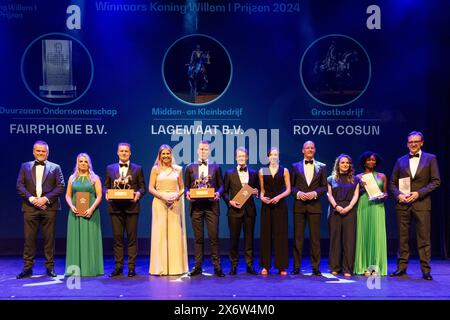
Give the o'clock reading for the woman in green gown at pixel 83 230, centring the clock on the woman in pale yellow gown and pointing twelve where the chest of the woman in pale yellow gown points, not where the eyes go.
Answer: The woman in green gown is roughly at 3 o'clock from the woman in pale yellow gown.

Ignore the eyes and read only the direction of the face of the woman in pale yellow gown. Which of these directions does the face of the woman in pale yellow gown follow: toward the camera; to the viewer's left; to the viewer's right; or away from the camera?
toward the camera

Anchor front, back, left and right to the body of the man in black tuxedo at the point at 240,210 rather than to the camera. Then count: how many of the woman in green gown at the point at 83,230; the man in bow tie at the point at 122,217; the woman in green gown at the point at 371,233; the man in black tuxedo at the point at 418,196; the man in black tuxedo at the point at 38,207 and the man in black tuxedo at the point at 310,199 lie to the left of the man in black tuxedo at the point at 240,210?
3

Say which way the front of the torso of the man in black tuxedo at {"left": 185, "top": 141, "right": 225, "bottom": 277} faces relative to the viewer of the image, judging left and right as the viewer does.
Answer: facing the viewer

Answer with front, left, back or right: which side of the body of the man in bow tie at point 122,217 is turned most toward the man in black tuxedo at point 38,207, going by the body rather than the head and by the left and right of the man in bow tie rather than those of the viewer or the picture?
right

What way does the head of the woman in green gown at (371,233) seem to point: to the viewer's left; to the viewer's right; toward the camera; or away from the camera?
toward the camera

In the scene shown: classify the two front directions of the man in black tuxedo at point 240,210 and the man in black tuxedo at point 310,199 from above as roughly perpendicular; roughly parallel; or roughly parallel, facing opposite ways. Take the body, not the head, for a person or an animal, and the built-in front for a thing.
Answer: roughly parallel

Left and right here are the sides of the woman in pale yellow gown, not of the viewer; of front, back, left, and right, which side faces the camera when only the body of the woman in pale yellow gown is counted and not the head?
front

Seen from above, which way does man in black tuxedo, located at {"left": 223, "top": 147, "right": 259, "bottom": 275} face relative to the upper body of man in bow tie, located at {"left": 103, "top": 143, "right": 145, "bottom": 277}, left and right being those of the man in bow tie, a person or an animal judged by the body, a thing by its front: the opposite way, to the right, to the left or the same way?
the same way

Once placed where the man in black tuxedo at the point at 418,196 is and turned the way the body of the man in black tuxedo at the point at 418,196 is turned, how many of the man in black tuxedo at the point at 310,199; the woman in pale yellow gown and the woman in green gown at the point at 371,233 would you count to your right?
3

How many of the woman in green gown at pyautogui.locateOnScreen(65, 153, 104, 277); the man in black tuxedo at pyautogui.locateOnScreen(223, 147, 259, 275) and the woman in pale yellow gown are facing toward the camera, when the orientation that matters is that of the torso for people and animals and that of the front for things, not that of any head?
3

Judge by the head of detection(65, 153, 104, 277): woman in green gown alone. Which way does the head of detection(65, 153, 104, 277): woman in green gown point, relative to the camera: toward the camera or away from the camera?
toward the camera

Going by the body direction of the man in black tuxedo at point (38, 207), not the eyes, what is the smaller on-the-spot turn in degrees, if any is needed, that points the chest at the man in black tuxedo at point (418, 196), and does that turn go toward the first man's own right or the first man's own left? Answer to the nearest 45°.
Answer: approximately 90° to the first man's own left

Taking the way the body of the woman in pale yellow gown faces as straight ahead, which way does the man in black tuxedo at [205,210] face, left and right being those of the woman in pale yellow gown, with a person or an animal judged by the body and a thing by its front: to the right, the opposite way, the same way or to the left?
the same way
